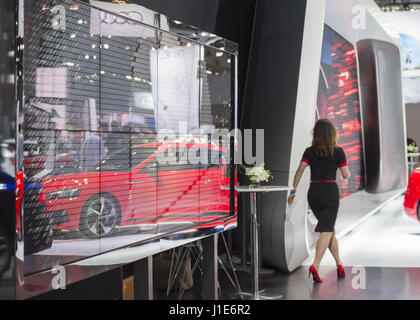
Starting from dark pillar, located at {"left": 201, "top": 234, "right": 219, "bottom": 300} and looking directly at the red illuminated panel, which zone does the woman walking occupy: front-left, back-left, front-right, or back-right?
front-right

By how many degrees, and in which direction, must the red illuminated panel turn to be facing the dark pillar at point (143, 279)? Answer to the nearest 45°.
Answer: approximately 45° to its right

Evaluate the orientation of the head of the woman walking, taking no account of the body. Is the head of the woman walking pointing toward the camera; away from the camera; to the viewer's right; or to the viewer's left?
away from the camera

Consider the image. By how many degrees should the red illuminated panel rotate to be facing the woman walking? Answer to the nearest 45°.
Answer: approximately 45° to its right
